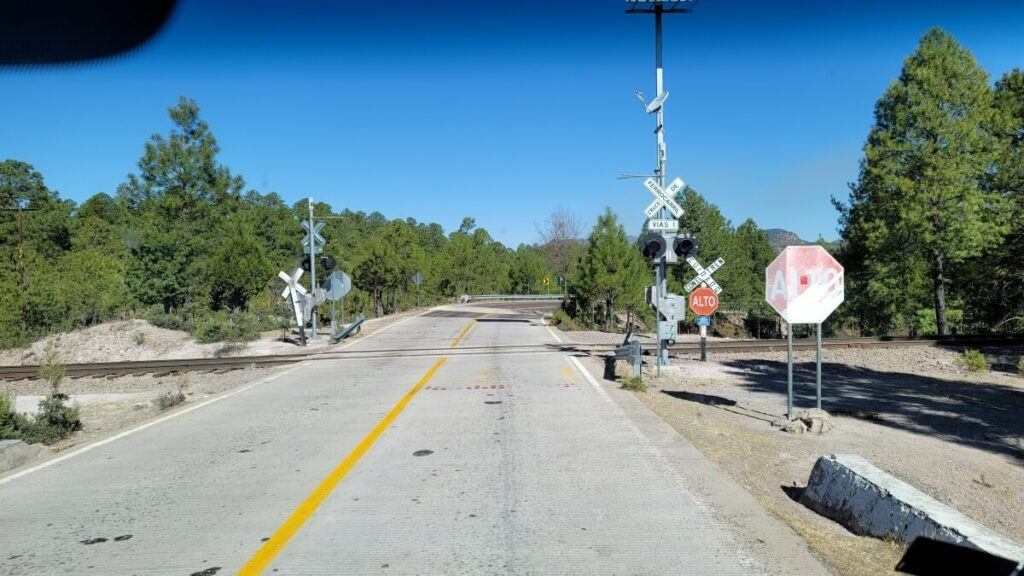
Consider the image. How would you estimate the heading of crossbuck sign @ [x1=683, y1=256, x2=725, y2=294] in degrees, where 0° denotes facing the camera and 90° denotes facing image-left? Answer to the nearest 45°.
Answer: approximately 0°

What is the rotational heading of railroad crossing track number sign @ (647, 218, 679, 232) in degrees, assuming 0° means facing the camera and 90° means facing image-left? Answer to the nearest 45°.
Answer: approximately 0°

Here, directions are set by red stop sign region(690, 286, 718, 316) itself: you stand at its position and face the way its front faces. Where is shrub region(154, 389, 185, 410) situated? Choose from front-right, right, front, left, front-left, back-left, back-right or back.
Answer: front-right

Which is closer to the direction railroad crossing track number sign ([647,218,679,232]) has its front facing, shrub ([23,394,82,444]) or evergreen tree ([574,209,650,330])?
the shrub

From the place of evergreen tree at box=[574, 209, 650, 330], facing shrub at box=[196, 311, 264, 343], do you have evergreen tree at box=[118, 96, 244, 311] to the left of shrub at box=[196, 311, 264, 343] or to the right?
right

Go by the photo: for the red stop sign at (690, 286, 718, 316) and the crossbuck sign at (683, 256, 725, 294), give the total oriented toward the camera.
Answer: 2

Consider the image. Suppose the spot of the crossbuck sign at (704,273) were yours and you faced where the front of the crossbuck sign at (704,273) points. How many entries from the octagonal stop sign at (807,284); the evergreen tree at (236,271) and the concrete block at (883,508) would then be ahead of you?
2

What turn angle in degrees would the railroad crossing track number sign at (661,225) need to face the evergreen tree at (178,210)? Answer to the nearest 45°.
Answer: approximately 135° to its right
